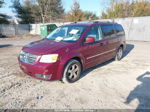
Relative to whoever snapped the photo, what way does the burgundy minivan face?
facing the viewer and to the left of the viewer
